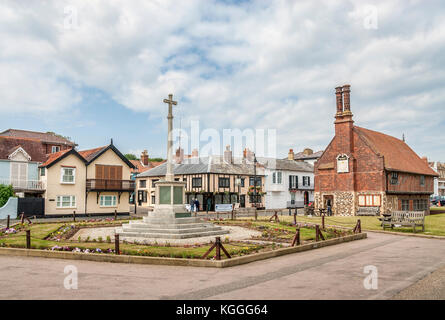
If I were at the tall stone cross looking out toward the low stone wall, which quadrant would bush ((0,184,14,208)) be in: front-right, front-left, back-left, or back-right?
back-right

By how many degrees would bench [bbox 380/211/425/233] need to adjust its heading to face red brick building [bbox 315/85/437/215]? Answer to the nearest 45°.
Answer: approximately 135° to its right

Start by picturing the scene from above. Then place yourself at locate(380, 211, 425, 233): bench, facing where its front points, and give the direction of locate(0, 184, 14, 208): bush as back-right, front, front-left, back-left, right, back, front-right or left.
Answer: front-right

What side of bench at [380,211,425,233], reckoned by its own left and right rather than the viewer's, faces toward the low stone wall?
front

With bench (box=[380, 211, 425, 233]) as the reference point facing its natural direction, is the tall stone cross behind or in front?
in front

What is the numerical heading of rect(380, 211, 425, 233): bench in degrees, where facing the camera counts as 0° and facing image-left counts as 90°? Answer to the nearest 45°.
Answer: approximately 45°

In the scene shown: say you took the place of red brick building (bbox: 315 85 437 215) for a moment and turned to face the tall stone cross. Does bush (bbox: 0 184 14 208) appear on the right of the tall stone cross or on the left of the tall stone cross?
right
